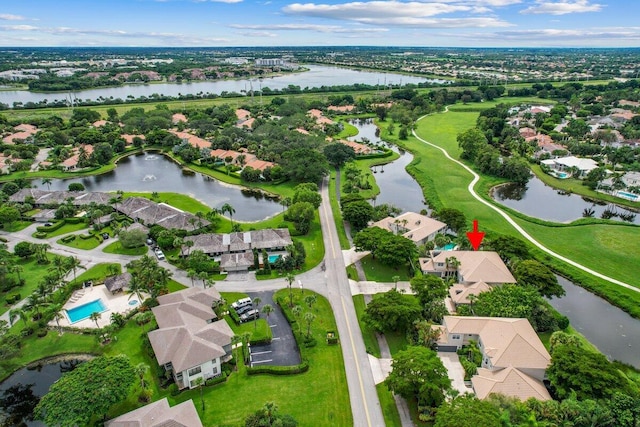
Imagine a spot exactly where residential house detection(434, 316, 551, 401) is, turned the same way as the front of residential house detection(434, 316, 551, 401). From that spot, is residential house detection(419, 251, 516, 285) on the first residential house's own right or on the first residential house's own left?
on the first residential house's own right

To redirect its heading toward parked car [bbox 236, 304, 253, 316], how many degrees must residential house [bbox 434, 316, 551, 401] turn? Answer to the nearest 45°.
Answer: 0° — it already faces it

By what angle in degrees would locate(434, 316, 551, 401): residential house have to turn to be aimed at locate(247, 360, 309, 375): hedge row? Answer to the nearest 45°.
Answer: approximately 45° to its left

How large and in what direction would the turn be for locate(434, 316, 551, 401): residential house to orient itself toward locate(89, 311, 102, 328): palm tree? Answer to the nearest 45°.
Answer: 0° — it already faces it

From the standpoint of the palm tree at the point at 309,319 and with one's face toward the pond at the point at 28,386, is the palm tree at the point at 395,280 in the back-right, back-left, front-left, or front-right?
back-right

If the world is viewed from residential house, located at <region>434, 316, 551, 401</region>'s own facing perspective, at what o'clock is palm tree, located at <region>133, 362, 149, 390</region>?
The palm tree is roughly at 11 o'clock from the residential house.

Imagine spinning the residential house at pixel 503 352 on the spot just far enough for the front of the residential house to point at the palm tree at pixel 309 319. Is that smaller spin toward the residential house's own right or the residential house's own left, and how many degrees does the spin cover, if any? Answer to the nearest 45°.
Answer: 0° — it already faces it

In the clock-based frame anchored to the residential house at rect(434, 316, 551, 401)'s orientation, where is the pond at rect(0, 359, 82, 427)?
The pond is roughly at 11 o'clock from the residential house.

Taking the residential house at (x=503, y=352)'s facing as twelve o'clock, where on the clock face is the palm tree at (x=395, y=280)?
The palm tree is roughly at 1 o'clock from the residential house.

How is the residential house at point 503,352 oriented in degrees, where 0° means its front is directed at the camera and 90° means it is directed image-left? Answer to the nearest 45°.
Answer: approximately 90°
